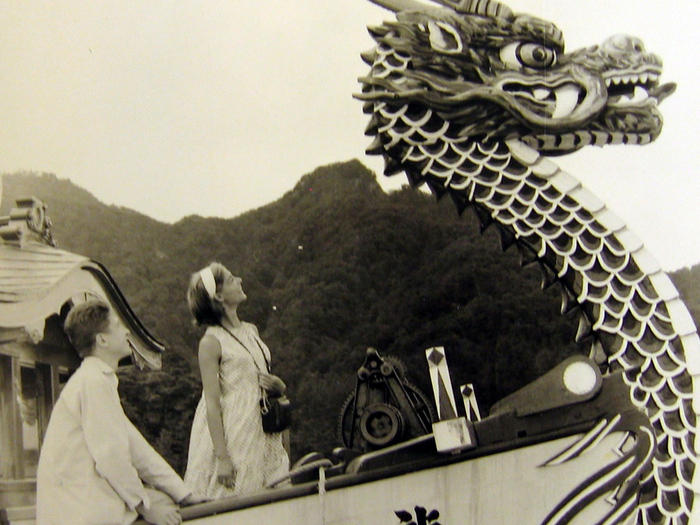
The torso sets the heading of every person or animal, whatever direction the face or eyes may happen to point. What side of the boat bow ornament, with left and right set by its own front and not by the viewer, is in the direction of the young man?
back

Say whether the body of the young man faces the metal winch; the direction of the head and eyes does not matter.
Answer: yes

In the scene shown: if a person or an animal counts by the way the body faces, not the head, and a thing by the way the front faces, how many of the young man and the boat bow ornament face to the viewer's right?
2

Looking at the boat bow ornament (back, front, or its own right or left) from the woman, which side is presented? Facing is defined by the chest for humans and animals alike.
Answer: back

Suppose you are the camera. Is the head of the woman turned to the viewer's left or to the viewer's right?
to the viewer's right

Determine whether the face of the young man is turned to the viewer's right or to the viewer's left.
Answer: to the viewer's right

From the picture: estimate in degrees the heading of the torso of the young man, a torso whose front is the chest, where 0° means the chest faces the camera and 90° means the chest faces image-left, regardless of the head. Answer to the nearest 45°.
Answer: approximately 270°

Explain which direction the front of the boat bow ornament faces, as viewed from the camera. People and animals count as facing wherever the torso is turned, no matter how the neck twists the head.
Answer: facing to the right of the viewer
